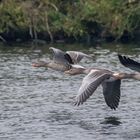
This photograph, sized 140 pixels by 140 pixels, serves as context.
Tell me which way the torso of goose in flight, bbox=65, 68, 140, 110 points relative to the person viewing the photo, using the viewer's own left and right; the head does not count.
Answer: facing to the left of the viewer
